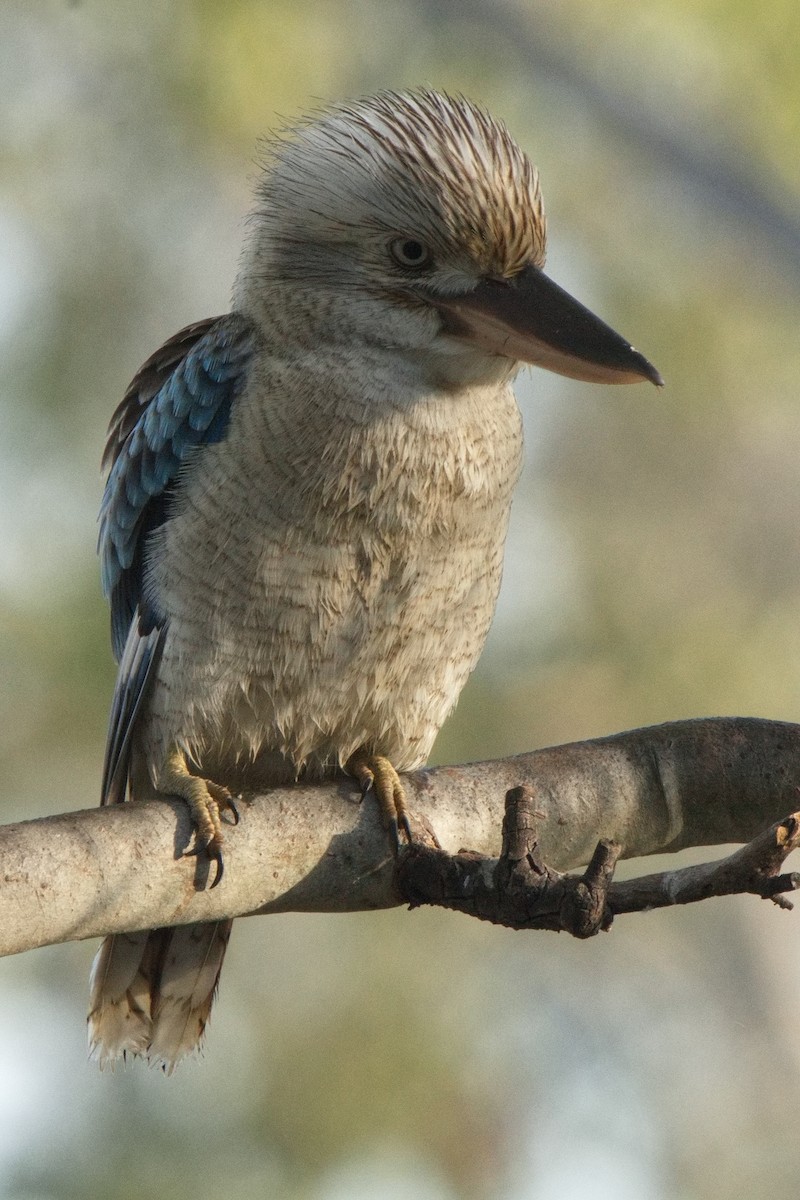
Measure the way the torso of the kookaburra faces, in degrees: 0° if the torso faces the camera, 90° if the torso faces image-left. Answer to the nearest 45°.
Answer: approximately 315°
